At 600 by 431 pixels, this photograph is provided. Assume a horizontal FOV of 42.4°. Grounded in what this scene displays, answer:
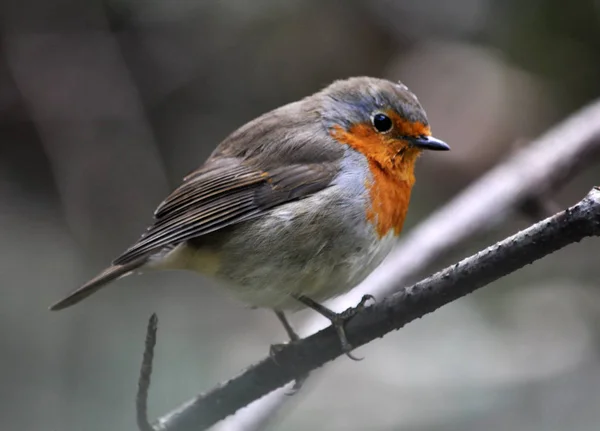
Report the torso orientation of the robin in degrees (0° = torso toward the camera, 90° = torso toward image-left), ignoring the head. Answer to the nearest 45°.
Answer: approximately 270°

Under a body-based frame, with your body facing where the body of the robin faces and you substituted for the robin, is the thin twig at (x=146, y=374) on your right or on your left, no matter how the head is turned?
on your right
